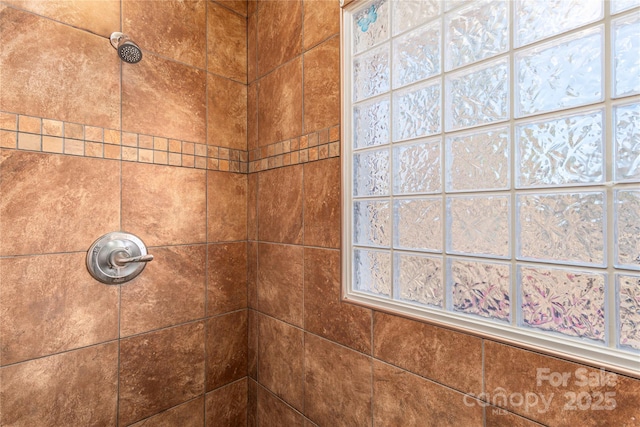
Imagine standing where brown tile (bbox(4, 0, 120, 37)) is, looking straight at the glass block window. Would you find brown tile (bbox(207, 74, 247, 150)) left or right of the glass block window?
left

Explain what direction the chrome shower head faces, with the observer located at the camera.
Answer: facing the viewer and to the right of the viewer

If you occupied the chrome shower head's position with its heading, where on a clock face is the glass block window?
The glass block window is roughly at 12 o'clock from the chrome shower head.
